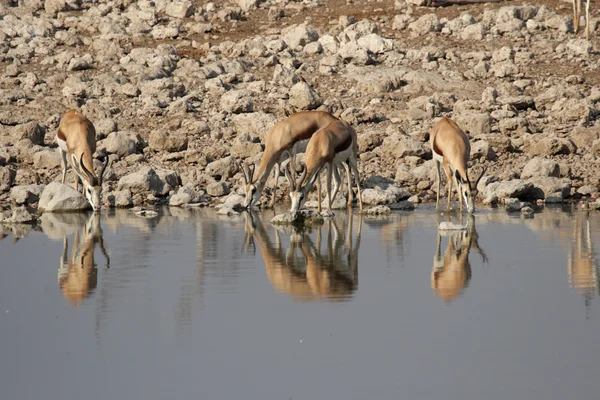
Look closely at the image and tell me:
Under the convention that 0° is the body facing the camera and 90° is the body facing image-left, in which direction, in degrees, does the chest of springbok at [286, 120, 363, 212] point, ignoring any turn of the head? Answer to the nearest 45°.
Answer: approximately 45°

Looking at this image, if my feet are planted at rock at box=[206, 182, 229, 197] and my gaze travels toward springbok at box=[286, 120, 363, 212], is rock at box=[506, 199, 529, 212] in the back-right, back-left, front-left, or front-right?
front-left

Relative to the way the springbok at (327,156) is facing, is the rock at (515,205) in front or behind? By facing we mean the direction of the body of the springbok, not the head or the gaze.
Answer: behind

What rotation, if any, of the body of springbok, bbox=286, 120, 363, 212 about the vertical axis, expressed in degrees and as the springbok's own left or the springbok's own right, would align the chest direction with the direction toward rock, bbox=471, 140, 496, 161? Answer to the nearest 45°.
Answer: approximately 180°

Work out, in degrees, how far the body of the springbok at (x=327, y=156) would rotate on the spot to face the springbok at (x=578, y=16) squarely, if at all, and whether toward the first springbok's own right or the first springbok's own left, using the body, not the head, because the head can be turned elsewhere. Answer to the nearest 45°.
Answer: approximately 180°

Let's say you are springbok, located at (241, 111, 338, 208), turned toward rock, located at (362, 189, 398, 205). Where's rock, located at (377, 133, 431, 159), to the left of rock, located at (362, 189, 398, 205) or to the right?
left

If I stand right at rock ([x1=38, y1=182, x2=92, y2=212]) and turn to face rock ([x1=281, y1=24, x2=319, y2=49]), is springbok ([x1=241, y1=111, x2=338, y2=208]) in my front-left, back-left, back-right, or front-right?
front-right

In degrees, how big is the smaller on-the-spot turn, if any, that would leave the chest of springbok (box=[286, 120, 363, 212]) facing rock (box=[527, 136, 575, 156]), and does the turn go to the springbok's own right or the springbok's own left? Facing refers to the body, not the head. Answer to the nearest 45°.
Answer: approximately 180°

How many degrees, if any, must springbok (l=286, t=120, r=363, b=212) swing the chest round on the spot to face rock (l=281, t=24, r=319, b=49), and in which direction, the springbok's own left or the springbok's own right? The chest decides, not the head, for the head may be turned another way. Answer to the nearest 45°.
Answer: approximately 135° to the springbok's own right

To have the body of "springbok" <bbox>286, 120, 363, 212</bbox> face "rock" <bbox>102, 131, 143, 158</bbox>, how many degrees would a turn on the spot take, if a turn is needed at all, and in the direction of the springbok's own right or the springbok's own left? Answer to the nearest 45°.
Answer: approximately 90° to the springbok's own right

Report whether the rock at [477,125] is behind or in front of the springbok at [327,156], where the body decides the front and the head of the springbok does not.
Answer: behind

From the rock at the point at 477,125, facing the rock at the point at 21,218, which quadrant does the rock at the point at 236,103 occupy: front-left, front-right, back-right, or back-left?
front-right

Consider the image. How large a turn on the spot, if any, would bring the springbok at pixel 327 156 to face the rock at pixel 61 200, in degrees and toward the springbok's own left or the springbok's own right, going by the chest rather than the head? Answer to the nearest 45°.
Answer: approximately 45° to the springbok's own right
